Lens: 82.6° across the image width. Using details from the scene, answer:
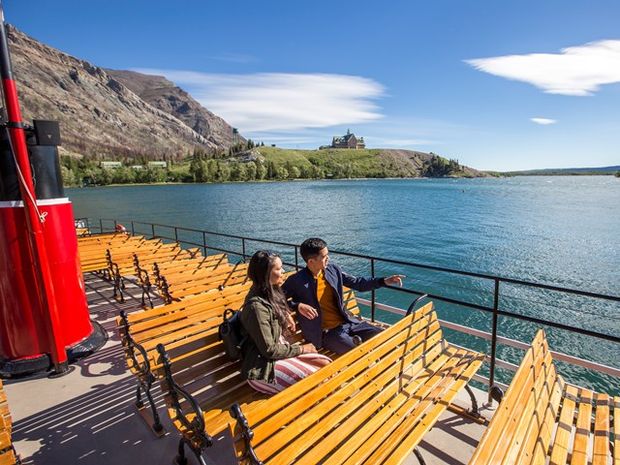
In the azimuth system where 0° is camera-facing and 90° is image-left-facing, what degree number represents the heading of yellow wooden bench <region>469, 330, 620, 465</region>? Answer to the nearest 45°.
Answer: approximately 270°

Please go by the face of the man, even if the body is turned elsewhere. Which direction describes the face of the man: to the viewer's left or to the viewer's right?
to the viewer's right

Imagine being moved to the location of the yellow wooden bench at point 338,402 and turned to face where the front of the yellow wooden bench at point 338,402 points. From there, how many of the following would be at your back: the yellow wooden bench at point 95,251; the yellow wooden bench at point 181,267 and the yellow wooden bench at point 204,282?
3

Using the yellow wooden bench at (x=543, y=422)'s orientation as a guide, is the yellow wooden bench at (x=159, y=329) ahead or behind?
behind

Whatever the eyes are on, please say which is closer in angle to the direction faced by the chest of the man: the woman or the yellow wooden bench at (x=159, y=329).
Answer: the woman

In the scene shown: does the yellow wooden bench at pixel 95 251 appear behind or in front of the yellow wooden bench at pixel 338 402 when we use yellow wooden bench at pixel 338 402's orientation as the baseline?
behind

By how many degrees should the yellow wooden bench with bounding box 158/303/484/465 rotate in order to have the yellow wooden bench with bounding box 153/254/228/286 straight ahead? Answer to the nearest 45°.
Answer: approximately 180°
